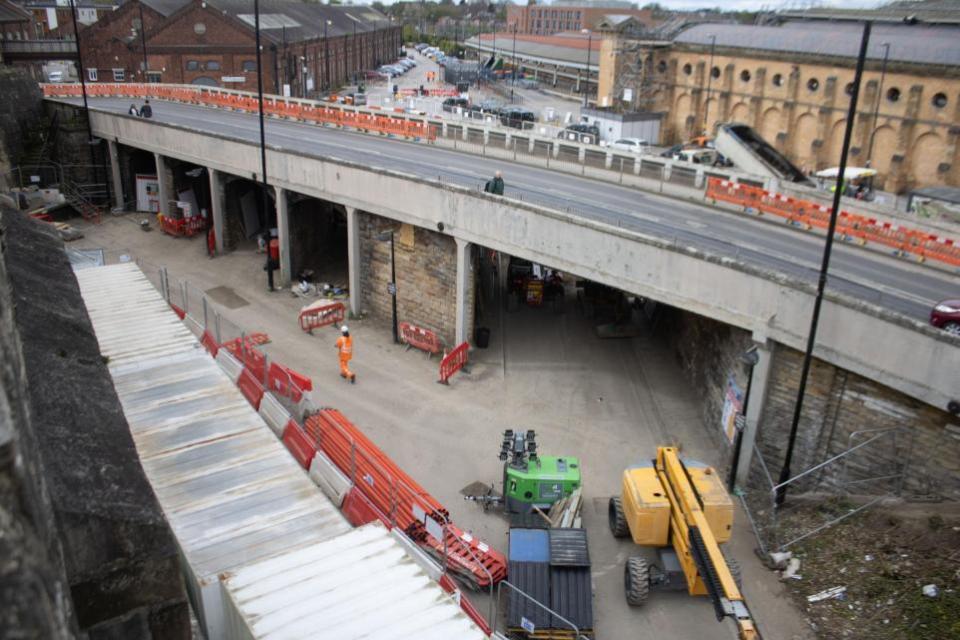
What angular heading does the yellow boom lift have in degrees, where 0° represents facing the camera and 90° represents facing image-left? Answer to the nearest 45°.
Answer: approximately 0°

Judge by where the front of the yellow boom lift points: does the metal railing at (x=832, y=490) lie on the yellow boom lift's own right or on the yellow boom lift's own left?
on the yellow boom lift's own left

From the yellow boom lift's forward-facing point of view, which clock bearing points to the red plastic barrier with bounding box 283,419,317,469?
The red plastic barrier is roughly at 3 o'clock from the yellow boom lift.

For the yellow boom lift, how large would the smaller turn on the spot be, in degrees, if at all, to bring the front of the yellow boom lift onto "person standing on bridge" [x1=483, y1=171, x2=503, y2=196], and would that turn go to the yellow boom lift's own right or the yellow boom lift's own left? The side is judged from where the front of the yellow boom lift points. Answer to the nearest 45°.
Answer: approximately 135° to the yellow boom lift's own right

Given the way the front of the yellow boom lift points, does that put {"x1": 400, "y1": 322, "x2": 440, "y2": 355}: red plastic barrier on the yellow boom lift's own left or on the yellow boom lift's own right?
on the yellow boom lift's own right

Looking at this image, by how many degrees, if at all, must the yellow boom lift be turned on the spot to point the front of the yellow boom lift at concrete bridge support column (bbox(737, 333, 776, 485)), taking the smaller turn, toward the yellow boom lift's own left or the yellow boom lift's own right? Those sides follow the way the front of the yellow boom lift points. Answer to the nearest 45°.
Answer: approximately 180°

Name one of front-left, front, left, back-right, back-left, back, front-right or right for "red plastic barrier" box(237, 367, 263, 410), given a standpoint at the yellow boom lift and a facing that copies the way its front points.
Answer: right

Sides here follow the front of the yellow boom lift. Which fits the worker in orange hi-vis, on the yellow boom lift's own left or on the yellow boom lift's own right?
on the yellow boom lift's own right

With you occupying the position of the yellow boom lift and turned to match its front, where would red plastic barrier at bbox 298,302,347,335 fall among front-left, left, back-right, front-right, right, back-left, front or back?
back-right

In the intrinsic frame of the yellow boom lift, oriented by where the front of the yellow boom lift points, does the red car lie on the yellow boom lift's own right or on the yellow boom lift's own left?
on the yellow boom lift's own left

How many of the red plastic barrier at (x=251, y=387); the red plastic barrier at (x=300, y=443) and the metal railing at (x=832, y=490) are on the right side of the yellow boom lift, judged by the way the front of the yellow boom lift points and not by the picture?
2

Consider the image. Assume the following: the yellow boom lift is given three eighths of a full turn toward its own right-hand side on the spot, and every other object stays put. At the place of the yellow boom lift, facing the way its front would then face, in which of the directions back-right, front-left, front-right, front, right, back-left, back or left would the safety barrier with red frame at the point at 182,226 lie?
front
